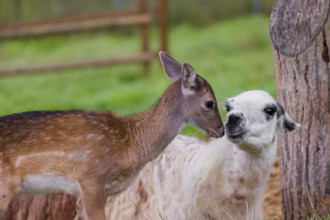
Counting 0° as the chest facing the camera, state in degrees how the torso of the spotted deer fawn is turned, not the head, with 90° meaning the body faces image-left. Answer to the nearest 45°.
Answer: approximately 270°

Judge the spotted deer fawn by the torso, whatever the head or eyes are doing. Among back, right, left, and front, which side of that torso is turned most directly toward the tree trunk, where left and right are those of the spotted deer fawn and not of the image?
front

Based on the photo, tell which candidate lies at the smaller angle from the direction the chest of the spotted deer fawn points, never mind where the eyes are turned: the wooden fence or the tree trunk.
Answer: the tree trunk

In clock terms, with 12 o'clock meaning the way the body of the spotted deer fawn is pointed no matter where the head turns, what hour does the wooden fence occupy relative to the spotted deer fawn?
The wooden fence is roughly at 9 o'clock from the spotted deer fawn.
